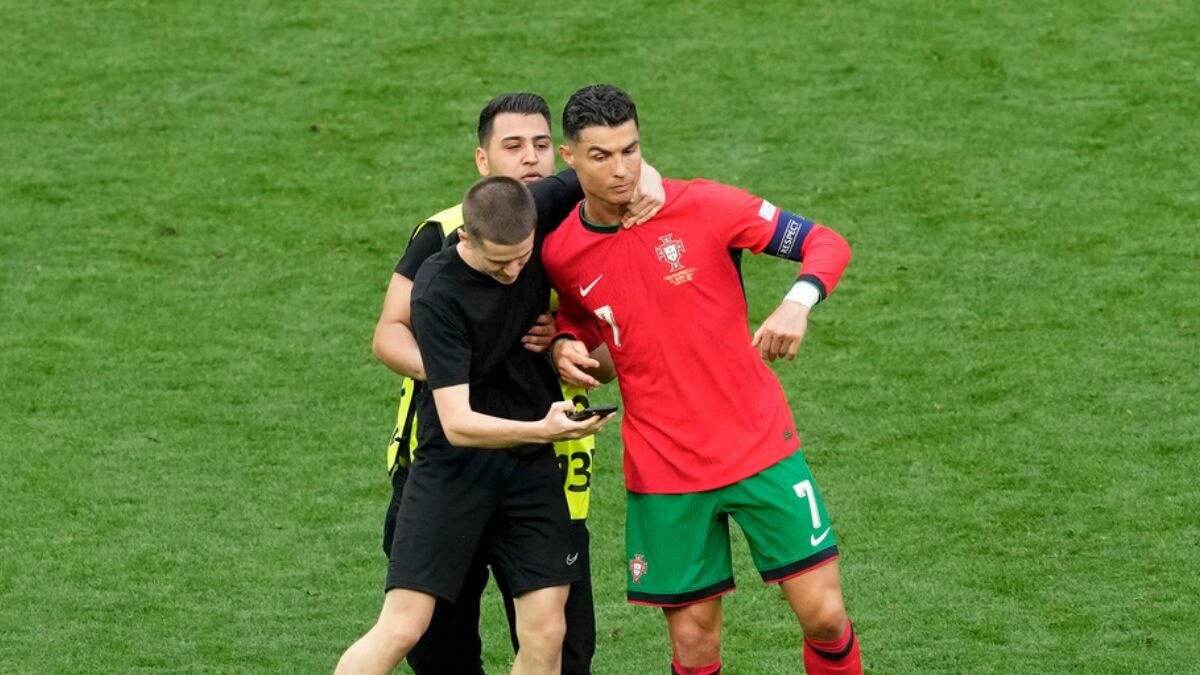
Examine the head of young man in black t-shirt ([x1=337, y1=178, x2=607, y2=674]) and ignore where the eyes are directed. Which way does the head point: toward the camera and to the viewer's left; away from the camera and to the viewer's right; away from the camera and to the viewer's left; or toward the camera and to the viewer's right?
toward the camera and to the viewer's right

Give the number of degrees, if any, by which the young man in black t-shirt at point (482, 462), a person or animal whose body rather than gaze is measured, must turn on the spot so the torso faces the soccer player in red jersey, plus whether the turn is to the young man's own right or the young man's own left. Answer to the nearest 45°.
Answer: approximately 45° to the young man's own left

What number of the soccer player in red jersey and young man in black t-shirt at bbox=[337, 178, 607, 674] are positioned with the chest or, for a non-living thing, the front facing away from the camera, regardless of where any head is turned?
0

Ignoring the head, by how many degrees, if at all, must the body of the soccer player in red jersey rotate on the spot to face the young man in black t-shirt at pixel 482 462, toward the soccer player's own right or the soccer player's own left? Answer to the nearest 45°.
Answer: approximately 90° to the soccer player's own right

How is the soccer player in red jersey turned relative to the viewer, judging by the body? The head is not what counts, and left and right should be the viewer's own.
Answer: facing the viewer
